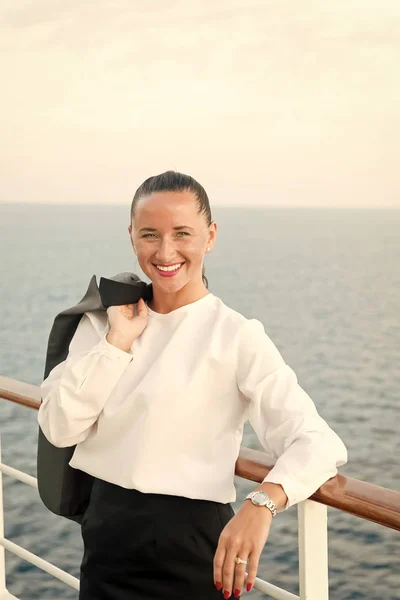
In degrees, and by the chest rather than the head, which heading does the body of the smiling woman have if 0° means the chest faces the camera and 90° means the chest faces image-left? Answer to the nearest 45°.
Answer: approximately 0°
